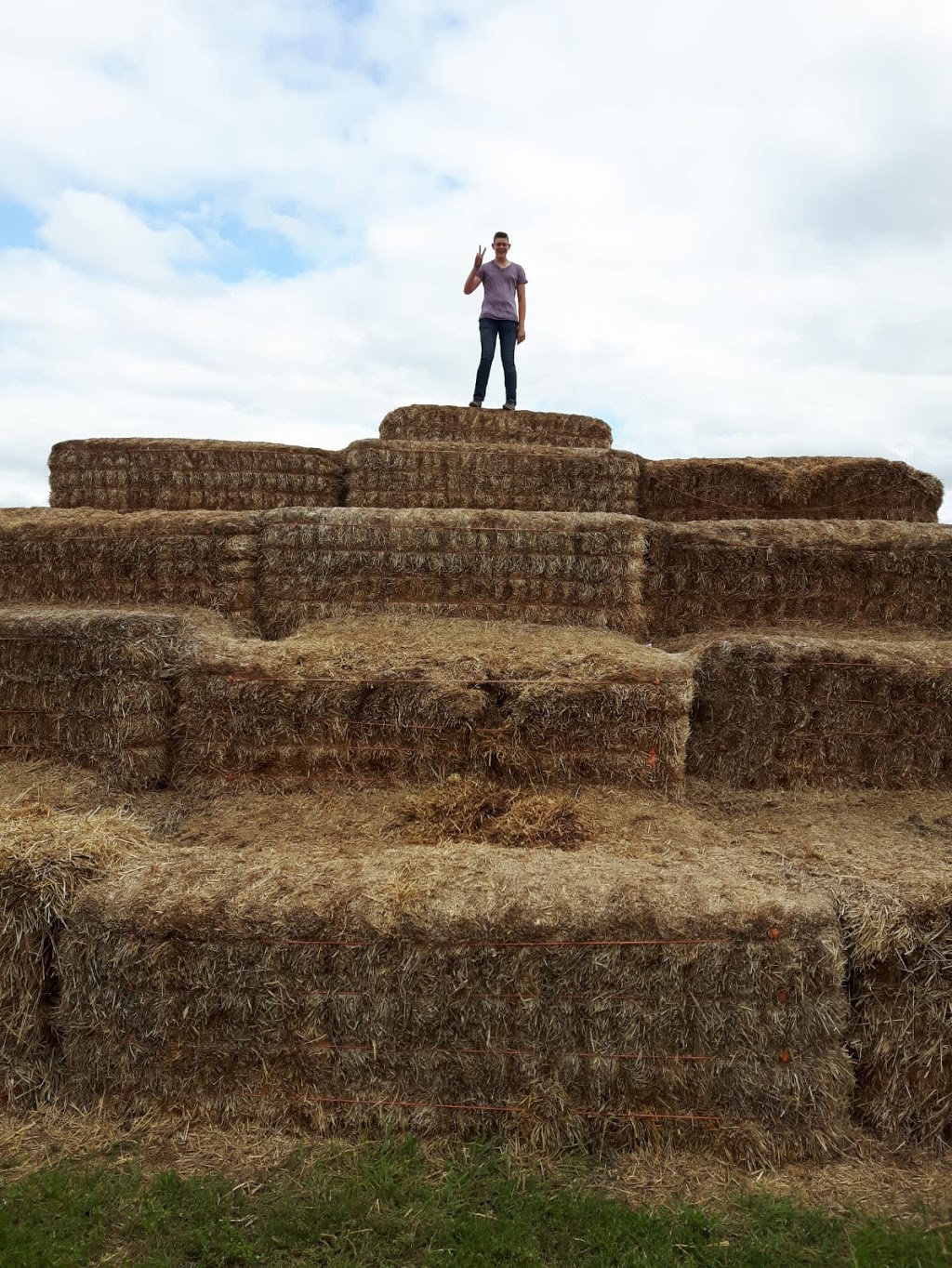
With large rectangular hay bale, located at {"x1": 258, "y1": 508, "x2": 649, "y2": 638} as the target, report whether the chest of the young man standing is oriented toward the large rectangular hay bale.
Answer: yes

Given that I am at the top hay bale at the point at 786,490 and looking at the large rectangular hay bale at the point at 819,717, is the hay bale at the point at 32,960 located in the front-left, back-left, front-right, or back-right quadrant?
front-right

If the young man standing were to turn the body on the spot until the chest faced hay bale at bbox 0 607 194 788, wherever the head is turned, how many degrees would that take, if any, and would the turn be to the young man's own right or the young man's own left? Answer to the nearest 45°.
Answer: approximately 45° to the young man's own right

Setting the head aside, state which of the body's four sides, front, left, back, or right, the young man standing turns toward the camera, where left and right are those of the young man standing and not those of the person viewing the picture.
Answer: front

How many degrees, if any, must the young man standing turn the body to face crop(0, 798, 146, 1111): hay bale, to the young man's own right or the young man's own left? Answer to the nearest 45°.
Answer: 0° — they already face it

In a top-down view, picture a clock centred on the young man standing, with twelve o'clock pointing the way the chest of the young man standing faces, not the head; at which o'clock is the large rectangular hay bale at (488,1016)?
The large rectangular hay bale is roughly at 12 o'clock from the young man standing.

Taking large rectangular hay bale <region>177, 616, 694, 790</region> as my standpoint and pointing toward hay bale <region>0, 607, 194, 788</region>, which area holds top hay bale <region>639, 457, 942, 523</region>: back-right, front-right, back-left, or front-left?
back-right

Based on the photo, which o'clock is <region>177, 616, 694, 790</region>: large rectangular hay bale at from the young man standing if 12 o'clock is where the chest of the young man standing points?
The large rectangular hay bale is roughly at 12 o'clock from the young man standing.

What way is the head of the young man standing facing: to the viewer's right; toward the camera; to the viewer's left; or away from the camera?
toward the camera

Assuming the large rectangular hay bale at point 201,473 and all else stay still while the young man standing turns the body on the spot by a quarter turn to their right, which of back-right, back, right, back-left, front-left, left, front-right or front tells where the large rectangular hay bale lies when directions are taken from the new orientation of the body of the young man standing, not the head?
front

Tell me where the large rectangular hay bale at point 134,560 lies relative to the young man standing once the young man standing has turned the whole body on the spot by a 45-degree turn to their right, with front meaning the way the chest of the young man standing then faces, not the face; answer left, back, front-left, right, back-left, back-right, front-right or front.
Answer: front
